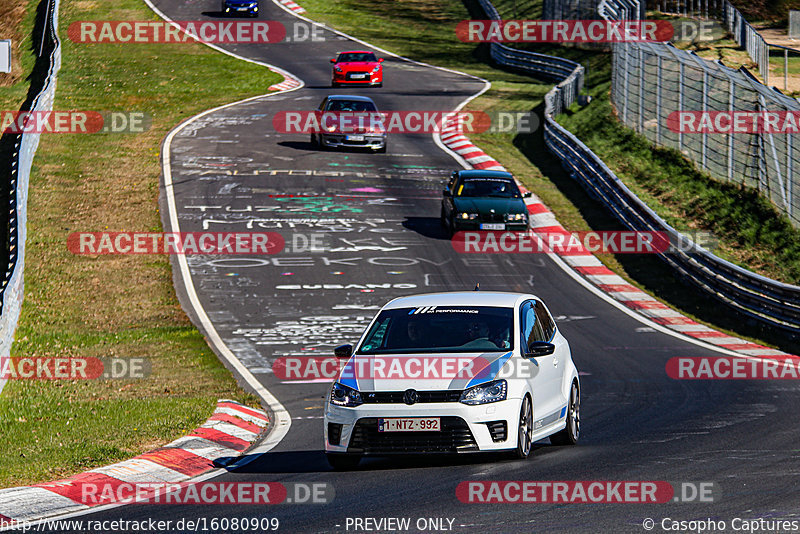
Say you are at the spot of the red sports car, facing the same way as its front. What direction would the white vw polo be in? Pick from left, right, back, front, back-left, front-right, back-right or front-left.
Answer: front

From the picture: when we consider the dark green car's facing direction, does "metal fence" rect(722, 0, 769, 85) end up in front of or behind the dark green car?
behind

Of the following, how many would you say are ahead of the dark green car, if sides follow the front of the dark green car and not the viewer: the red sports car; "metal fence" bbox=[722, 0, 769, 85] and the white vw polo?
1

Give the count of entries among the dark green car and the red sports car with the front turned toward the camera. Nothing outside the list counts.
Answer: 2

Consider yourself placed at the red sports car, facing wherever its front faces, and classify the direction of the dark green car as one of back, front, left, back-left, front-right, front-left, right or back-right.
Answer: front

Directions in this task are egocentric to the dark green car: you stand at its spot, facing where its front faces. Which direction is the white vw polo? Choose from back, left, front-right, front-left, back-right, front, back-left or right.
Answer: front

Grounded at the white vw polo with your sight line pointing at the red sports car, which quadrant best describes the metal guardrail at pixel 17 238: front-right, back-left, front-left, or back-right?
front-left

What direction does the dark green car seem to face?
toward the camera

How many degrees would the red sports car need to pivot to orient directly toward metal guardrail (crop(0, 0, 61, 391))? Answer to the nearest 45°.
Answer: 0° — it already faces it

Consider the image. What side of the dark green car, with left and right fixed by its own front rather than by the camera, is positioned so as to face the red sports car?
back

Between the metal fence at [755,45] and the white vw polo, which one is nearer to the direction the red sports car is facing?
the white vw polo

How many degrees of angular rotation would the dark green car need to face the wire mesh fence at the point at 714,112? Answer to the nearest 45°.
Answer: approximately 90° to its left

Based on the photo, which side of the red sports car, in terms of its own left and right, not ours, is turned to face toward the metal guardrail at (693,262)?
front
